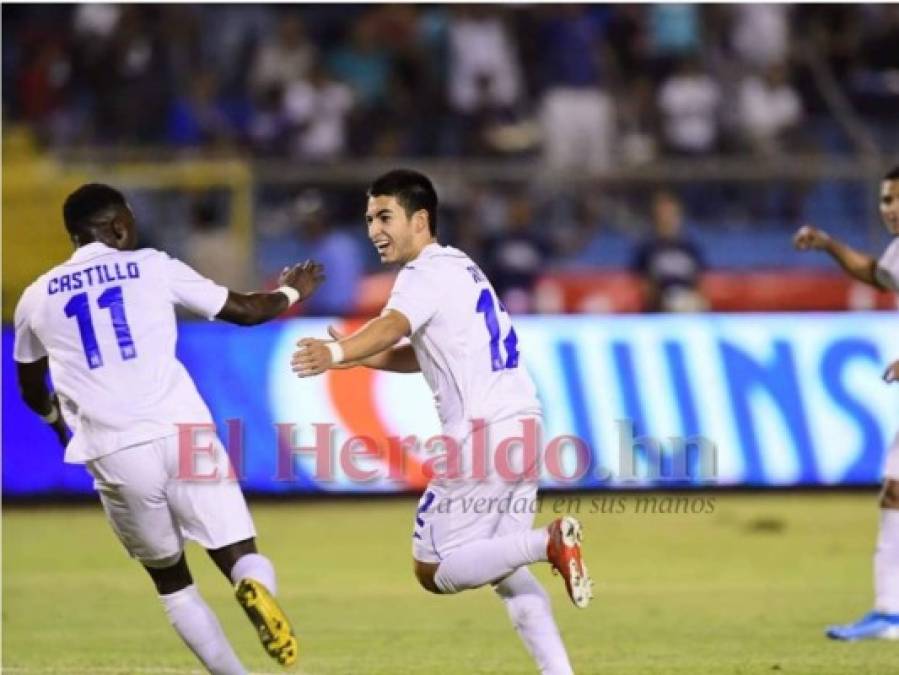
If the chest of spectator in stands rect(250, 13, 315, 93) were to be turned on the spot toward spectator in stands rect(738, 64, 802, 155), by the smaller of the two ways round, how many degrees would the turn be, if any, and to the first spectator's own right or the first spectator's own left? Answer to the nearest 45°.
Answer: approximately 90° to the first spectator's own left

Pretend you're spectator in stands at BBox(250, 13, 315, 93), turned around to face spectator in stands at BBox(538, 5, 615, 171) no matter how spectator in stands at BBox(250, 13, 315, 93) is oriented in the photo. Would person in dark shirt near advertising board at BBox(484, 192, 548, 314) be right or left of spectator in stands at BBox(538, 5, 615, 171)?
right

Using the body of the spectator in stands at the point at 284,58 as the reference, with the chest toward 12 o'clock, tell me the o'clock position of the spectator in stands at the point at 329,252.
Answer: the spectator in stands at the point at 329,252 is roughly at 12 o'clock from the spectator in stands at the point at 284,58.

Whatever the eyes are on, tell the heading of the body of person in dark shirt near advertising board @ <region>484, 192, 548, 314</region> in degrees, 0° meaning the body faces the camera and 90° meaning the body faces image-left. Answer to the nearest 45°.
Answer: approximately 0°

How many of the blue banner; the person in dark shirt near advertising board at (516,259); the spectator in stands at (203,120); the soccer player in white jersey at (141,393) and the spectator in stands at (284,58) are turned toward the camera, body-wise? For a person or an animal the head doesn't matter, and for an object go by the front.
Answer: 4

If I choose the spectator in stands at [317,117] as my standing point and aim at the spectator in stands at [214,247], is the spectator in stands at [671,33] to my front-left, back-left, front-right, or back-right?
back-left

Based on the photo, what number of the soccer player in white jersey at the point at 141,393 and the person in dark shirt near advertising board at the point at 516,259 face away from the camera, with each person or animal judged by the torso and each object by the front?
1

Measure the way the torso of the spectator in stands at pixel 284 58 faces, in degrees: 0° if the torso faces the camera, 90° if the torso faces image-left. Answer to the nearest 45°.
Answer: approximately 0°

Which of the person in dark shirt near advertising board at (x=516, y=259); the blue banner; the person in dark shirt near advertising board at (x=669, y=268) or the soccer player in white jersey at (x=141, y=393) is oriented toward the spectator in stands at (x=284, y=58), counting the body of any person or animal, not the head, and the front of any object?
the soccer player in white jersey

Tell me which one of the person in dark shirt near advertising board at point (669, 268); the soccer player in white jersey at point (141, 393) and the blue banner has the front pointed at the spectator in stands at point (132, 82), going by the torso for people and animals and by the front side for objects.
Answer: the soccer player in white jersey

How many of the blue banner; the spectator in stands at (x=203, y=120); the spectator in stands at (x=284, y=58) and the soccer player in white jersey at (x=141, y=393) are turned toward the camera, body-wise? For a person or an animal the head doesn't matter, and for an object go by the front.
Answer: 3
